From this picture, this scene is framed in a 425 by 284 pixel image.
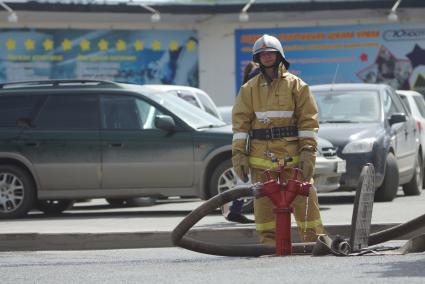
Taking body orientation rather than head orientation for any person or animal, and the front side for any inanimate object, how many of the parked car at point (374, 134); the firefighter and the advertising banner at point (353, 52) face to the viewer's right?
0

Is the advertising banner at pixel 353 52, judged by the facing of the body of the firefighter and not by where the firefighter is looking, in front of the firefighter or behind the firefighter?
behind

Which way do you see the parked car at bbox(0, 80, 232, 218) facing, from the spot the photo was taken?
facing to the right of the viewer

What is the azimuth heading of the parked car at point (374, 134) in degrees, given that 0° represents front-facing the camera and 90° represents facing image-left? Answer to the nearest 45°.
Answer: approximately 45°

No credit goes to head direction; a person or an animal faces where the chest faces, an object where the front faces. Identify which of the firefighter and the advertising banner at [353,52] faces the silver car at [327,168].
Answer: the advertising banner

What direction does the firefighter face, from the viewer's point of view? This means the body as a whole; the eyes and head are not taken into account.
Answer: toward the camera

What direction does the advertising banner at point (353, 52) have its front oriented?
toward the camera

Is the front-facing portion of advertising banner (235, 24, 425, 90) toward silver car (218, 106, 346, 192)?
yes

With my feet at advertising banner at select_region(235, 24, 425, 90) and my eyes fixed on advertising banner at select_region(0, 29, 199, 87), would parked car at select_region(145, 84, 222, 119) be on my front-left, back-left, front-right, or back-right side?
front-left

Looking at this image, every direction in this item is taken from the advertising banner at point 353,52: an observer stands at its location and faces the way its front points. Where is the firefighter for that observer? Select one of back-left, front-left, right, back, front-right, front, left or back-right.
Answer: front

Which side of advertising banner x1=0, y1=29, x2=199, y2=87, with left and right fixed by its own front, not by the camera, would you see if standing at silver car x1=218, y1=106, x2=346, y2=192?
front

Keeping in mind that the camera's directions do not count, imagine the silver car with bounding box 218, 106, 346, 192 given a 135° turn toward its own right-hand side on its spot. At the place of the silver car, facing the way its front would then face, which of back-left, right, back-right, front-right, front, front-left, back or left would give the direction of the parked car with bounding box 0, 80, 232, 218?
front

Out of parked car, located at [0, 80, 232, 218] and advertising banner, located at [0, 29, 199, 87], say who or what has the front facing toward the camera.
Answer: the advertising banner

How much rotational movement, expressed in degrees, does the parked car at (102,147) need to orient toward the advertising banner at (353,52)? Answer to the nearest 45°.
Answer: approximately 45° to its left

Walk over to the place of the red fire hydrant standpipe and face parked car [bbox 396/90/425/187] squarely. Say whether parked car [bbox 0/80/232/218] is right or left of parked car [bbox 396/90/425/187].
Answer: left
